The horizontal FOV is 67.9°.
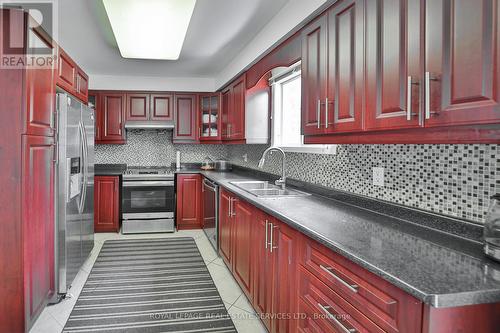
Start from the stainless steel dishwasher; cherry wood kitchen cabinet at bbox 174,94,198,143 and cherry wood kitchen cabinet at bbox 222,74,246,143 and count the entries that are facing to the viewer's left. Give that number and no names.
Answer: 2

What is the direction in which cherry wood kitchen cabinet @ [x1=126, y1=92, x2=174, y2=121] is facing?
toward the camera

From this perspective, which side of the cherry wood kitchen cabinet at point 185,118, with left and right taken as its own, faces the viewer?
front

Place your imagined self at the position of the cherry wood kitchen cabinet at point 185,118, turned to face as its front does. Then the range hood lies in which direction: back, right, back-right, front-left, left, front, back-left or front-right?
right

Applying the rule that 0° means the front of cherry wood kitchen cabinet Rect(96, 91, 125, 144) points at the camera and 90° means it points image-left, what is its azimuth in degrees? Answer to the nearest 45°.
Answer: approximately 0°

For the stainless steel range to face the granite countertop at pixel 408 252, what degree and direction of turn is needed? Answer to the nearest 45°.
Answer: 0° — it already faces it

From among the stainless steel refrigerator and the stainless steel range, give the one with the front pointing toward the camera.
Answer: the stainless steel range

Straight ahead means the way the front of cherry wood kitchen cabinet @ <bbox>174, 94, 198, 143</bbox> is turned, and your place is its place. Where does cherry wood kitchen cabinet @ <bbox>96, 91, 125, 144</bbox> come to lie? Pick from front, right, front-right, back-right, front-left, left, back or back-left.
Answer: right

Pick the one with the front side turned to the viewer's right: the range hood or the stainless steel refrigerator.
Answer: the stainless steel refrigerator

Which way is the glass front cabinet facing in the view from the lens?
facing the viewer

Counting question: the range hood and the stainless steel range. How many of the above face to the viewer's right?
0

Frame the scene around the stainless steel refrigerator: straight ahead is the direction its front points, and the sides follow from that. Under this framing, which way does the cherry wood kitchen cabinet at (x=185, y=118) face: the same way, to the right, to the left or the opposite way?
to the right

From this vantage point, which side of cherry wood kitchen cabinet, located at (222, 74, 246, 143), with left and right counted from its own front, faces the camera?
left

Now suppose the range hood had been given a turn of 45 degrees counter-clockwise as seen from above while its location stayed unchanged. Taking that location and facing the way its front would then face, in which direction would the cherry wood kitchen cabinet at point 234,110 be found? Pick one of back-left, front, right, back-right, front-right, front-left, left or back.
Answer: front

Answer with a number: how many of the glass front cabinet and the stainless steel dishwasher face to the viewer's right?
0

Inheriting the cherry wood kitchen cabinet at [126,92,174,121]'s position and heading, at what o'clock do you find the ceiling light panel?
The ceiling light panel is roughly at 12 o'clock from the cherry wood kitchen cabinet.

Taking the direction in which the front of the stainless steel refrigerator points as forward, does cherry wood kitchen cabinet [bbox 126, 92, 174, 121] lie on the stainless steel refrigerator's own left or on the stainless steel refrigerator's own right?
on the stainless steel refrigerator's own left

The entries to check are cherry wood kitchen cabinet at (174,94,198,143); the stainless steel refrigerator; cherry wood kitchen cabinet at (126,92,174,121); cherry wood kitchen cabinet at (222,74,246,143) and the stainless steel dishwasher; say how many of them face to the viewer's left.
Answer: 2

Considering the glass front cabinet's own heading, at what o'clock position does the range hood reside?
The range hood is roughly at 3 o'clock from the glass front cabinet.
